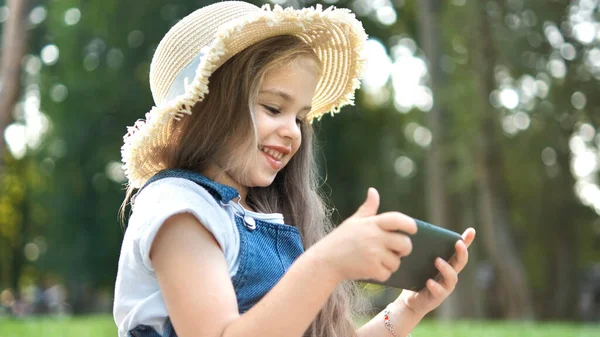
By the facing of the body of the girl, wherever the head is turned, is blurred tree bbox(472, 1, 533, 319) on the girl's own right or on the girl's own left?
on the girl's own left

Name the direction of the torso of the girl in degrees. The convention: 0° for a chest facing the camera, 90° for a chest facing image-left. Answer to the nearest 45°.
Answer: approximately 315°

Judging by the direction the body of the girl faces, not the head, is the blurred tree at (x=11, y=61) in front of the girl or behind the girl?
behind
